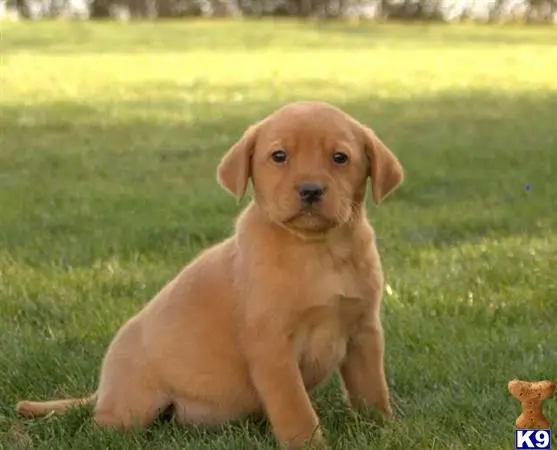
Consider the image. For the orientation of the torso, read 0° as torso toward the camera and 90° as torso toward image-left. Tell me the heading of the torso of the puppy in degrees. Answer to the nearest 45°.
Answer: approximately 315°
